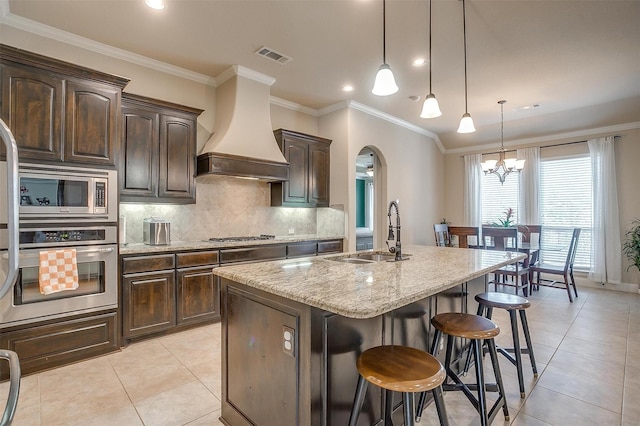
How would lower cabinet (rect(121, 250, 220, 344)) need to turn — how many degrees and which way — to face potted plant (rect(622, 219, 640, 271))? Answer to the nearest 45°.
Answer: approximately 45° to its left

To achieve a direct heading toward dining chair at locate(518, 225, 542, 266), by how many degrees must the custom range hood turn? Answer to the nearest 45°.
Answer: approximately 45° to its left

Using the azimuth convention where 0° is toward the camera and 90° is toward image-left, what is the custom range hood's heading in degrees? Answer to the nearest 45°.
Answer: approximately 315°

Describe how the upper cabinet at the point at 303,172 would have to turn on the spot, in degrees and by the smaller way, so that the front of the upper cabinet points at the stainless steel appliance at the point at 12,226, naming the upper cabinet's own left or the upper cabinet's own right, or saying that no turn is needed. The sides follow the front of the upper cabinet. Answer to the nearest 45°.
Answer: approximately 45° to the upper cabinet's own right

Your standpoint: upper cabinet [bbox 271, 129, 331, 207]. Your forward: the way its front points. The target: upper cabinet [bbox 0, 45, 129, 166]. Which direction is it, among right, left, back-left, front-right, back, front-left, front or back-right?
right

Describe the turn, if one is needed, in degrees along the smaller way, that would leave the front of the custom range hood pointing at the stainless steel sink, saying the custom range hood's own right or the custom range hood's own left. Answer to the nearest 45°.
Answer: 0° — it already faces it

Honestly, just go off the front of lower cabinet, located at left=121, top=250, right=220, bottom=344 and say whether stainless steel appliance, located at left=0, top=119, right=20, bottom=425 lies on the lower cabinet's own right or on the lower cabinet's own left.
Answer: on the lower cabinet's own right

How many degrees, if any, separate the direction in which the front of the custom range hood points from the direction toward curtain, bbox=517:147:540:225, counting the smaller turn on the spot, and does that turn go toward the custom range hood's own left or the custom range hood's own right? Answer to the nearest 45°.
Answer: approximately 45° to the custom range hood's own left

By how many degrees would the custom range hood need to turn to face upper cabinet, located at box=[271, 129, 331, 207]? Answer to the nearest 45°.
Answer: approximately 90° to its left

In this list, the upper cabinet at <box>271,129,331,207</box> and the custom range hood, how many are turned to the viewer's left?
0
